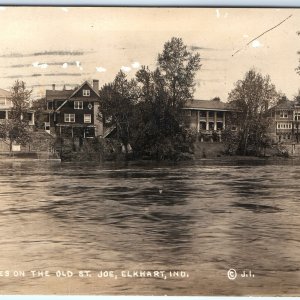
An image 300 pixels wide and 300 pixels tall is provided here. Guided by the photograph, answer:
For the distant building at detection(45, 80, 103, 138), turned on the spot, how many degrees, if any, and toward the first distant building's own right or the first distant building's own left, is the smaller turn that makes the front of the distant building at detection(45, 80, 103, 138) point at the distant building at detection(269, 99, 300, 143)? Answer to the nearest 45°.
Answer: approximately 90° to the first distant building's own left

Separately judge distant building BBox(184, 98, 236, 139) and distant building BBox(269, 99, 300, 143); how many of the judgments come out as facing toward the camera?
2

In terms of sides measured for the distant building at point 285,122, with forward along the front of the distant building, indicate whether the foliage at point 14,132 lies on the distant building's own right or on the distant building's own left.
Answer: on the distant building's own right

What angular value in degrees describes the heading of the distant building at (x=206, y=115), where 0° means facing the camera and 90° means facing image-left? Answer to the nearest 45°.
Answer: approximately 0°

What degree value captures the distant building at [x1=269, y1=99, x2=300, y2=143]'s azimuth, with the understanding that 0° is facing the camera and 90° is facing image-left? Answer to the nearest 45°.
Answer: approximately 0°

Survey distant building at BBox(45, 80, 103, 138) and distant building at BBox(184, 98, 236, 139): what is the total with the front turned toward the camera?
2

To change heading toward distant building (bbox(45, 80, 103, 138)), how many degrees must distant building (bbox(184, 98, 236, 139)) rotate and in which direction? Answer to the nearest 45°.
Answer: approximately 90° to its right

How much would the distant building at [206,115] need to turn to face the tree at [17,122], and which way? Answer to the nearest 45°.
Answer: approximately 90° to its right

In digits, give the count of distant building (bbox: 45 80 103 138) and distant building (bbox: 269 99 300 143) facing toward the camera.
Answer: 2
